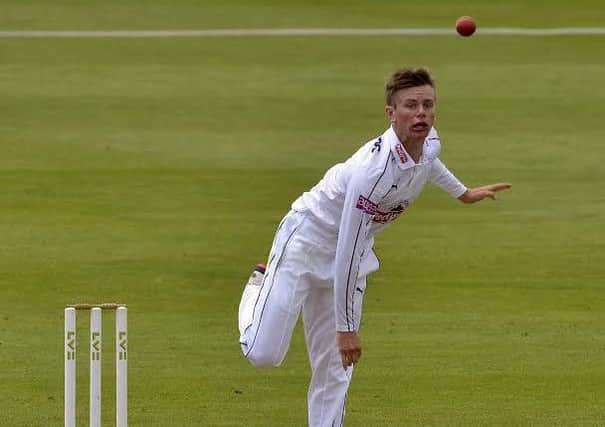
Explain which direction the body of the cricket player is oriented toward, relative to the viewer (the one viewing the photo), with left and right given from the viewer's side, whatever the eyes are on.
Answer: facing the viewer and to the right of the viewer
